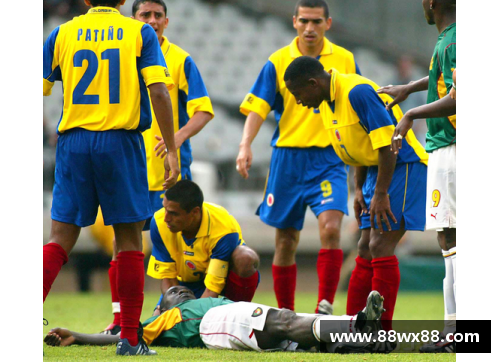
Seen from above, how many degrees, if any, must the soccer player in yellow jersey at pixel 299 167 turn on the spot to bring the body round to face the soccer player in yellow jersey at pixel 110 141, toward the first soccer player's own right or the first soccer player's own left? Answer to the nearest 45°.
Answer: approximately 45° to the first soccer player's own right

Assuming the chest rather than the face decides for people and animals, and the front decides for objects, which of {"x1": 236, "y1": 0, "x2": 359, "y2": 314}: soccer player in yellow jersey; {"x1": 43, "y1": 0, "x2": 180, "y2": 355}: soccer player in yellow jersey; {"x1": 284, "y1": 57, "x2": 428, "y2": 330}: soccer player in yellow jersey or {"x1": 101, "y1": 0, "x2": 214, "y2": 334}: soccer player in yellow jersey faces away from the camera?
{"x1": 43, "y1": 0, "x2": 180, "y2": 355}: soccer player in yellow jersey

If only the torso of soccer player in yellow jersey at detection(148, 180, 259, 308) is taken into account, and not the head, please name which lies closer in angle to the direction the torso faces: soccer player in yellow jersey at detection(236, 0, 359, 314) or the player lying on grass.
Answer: the player lying on grass

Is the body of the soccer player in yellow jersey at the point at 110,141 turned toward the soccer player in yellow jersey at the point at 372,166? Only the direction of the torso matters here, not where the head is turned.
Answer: no

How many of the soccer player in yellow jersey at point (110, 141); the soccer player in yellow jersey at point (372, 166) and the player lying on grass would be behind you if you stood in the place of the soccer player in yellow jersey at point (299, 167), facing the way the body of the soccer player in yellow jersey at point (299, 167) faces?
0

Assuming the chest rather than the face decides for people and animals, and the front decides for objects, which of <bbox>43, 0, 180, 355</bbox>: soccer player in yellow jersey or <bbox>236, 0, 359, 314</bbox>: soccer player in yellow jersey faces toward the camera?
<bbox>236, 0, 359, 314</bbox>: soccer player in yellow jersey

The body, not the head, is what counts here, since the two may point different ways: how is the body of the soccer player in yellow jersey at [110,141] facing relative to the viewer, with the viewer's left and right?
facing away from the viewer

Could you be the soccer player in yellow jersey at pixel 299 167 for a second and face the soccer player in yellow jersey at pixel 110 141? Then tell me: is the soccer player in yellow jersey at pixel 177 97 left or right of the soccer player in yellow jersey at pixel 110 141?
right

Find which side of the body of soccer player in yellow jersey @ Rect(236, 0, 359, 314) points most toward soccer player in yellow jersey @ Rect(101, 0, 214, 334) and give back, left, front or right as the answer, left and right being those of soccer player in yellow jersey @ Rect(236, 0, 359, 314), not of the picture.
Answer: right

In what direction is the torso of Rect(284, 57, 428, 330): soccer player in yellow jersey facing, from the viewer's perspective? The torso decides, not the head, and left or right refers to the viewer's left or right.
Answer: facing the viewer and to the left of the viewer

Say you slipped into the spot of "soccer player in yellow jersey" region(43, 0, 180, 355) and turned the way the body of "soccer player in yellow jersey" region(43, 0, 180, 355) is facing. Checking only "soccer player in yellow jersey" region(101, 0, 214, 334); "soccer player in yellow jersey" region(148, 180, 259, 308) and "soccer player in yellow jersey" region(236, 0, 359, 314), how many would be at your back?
0

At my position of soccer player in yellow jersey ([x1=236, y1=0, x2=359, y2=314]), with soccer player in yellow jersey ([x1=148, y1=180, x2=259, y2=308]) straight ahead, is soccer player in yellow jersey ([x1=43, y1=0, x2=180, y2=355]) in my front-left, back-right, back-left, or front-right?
front-left

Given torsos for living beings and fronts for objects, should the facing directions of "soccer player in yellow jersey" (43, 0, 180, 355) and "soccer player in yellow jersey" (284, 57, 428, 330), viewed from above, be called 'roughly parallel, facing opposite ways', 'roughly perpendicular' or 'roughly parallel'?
roughly perpendicular

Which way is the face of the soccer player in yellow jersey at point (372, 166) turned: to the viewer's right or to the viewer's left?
to the viewer's left

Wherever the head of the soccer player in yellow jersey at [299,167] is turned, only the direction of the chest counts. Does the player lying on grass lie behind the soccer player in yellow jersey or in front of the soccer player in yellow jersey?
in front

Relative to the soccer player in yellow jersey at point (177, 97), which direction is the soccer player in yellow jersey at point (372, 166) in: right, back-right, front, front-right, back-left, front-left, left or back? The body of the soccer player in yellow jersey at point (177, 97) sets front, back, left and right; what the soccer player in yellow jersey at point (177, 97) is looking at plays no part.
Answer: left

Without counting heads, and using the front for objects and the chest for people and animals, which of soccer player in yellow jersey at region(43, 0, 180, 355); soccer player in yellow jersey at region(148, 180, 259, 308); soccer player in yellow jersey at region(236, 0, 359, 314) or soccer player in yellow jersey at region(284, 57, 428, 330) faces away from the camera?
soccer player in yellow jersey at region(43, 0, 180, 355)

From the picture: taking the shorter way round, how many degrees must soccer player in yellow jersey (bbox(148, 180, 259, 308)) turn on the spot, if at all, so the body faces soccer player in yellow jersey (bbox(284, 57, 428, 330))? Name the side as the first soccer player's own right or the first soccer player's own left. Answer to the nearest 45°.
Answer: approximately 90° to the first soccer player's own left

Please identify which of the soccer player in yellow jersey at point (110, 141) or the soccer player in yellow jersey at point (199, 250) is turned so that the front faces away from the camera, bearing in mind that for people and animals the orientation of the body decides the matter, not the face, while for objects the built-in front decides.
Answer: the soccer player in yellow jersey at point (110, 141)

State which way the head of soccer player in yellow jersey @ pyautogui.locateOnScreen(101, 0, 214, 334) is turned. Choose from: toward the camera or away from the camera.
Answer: toward the camera

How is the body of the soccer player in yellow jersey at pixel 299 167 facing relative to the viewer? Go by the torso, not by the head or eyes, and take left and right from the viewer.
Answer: facing the viewer
